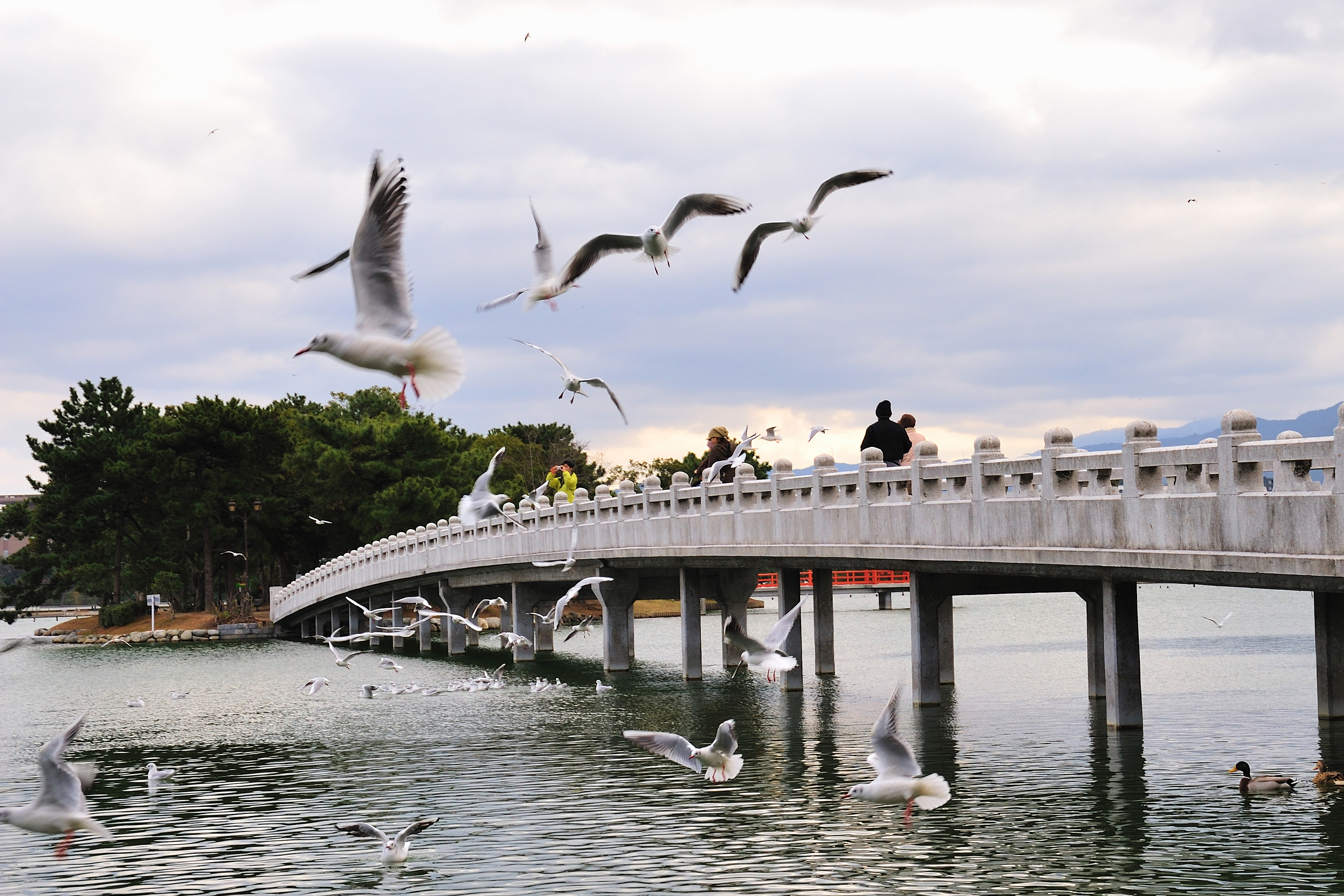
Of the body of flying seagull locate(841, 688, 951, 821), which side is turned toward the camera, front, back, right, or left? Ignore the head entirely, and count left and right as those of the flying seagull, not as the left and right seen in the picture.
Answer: left

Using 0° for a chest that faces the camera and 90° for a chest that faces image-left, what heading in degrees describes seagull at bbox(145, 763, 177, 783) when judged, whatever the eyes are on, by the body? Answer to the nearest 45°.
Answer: approximately 90°

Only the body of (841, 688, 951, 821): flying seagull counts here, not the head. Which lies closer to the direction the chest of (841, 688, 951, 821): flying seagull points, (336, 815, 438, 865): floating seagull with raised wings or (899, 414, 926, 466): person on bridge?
the floating seagull with raised wings

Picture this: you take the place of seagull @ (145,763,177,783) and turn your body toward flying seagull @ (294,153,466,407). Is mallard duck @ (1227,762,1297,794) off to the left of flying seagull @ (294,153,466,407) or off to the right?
left

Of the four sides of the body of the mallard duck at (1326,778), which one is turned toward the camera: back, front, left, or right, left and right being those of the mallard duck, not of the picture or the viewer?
left

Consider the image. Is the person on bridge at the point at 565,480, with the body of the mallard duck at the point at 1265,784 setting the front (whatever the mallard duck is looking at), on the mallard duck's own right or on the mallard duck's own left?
on the mallard duck's own right

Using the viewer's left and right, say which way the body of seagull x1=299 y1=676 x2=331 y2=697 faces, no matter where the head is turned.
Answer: facing to the left of the viewer

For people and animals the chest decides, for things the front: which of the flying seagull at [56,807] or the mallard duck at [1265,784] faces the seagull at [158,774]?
the mallard duck

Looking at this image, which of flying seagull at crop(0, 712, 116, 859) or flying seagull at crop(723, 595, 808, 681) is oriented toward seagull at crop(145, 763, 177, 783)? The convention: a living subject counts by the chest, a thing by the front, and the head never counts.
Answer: flying seagull at crop(723, 595, 808, 681)
